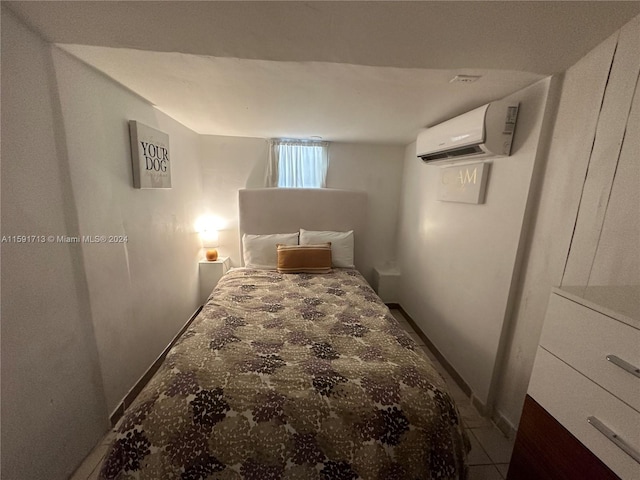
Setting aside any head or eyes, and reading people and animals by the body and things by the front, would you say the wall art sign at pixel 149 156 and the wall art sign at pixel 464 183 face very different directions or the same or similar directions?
very different directions

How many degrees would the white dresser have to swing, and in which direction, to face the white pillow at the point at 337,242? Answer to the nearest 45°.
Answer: approximately 45° to its right

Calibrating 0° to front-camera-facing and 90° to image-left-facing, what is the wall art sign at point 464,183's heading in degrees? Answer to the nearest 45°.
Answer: approximately 45°

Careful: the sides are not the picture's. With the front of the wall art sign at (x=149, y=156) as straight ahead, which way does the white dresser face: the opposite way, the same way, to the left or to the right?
the opposite way

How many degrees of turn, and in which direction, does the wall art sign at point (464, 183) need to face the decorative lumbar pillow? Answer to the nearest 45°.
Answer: approximately 45° to its right

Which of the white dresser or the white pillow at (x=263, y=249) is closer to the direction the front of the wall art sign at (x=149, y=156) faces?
the white dresser

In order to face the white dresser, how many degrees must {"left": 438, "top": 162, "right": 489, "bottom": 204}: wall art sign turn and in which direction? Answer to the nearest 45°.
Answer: approximately 45° to its left

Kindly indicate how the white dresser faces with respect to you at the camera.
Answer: facing the viewer and to the left of the viewer

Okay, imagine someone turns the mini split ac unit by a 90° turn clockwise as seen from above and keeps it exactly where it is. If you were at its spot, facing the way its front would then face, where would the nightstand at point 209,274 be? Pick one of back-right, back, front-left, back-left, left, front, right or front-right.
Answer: front-left

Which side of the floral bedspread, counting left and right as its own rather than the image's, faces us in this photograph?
front

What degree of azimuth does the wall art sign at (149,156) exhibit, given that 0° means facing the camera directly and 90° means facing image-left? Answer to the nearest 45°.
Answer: approximately 315°

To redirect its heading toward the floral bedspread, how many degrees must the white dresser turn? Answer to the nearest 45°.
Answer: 0° — it already faces it

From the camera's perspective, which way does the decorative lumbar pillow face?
toward the camera

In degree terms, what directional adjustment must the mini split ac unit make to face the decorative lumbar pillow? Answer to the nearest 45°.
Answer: approximately 45° to its right
